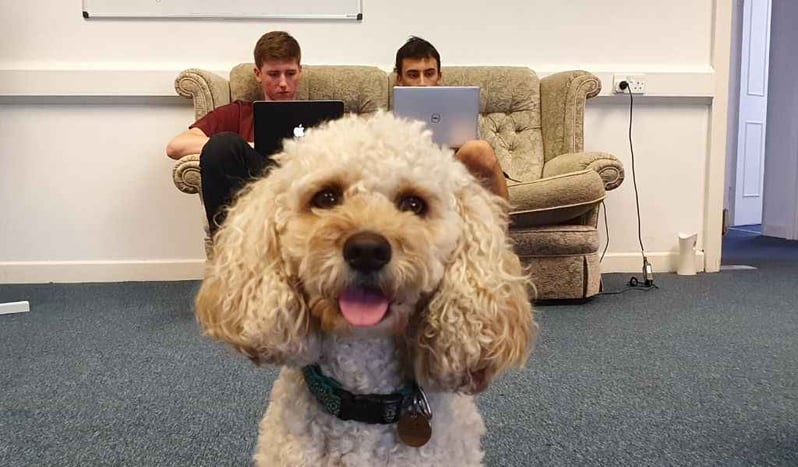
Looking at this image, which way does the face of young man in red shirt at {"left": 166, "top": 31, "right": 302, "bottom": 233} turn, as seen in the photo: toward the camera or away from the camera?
toward the camera

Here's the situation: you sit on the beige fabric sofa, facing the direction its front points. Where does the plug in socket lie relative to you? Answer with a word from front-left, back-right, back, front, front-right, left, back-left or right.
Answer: back-left

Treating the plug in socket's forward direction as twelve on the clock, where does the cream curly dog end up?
The cream curly dog is roughly at 12 o'clock from the plug in socket.

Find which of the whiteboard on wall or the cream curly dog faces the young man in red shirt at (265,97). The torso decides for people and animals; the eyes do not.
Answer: the whiteboard on wall

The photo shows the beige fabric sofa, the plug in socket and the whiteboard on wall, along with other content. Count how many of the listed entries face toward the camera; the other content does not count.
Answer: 3

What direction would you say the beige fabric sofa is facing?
toward the camera

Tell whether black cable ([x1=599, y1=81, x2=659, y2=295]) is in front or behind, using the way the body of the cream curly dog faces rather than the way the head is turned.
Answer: behind

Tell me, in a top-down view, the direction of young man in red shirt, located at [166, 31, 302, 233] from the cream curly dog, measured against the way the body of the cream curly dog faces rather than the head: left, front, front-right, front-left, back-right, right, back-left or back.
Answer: back

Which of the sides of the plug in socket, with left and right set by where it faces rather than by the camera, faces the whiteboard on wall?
right

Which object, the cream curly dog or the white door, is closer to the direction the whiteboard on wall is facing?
the cream curly dog

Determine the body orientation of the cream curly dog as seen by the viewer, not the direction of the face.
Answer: toward the camera

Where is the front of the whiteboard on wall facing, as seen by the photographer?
facing the viewer
